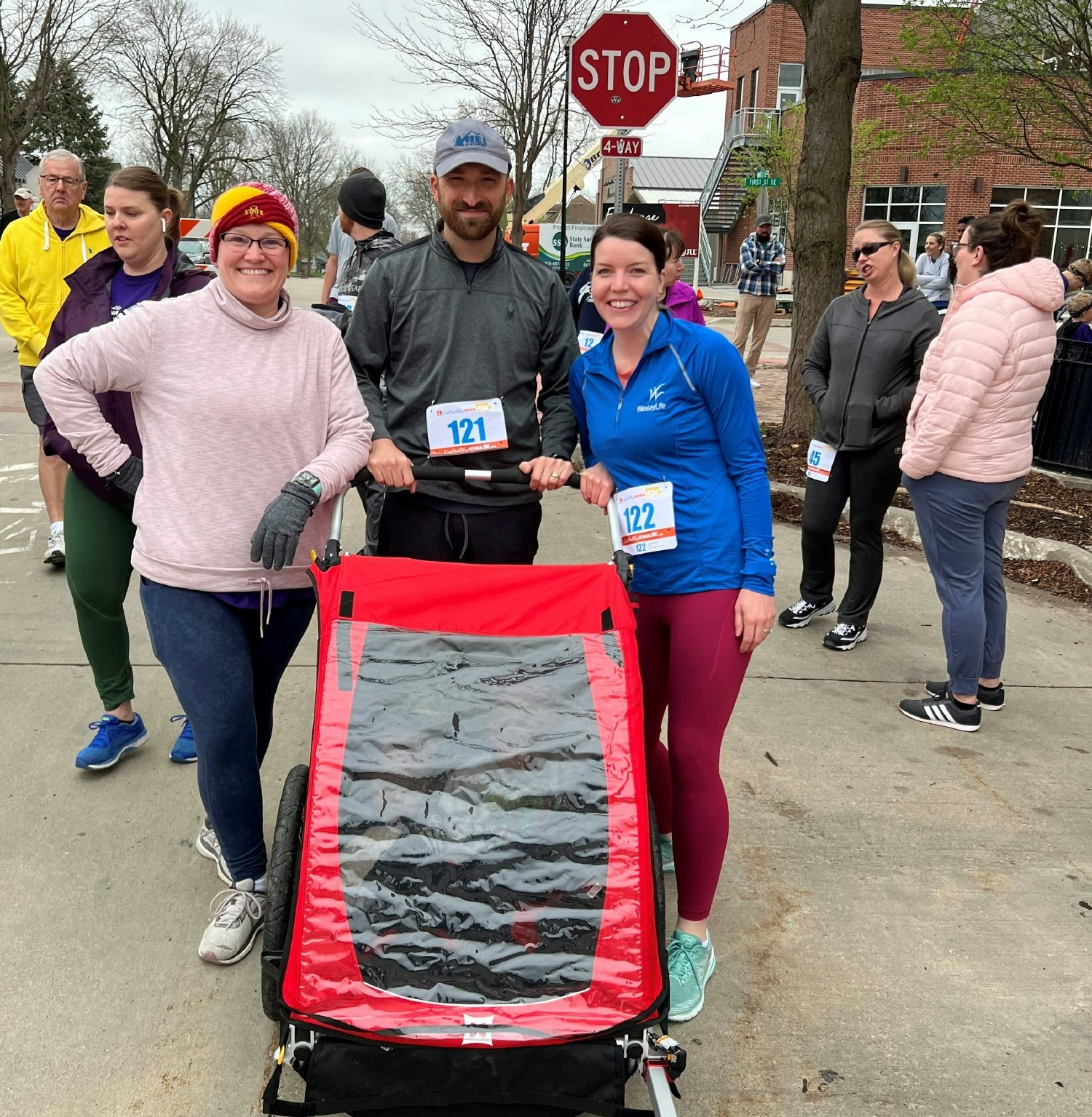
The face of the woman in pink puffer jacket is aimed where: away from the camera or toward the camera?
away from the camera

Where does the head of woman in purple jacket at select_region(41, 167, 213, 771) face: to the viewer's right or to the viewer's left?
to the viewer's left

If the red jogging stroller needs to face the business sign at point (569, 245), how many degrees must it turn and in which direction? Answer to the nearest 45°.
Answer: approximately 180°

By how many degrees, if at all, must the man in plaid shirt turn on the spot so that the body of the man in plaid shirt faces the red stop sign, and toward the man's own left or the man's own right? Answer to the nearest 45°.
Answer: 0° — they already face it

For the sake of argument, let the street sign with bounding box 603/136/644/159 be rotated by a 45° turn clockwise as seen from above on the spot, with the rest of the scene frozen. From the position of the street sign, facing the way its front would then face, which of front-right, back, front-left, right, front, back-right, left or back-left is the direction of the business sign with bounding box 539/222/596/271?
back-right

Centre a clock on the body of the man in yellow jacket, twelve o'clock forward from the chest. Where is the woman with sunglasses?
The woman with sunglasses is roughly at 10 o'clock from the man in yellow jacket.

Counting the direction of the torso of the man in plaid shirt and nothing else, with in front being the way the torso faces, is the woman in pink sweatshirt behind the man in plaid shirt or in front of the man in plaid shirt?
in front

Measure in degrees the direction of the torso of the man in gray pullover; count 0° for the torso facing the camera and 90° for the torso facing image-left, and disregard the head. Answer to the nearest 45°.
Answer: approximately 0°

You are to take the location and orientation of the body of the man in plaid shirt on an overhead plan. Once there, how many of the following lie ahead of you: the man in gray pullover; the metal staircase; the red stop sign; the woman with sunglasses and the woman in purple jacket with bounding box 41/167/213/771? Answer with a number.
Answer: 4

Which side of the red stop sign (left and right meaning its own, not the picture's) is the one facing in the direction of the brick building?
back

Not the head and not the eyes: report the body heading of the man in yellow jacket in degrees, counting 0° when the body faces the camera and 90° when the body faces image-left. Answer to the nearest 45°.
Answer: approximately 0°
